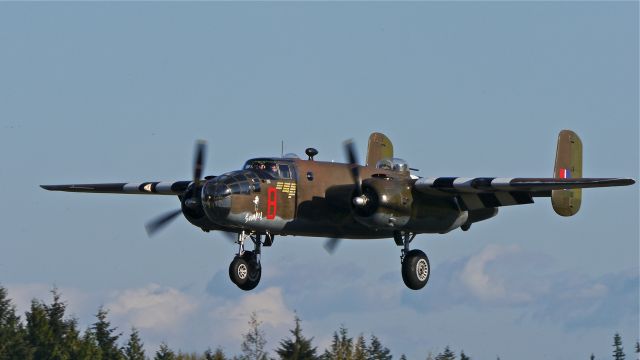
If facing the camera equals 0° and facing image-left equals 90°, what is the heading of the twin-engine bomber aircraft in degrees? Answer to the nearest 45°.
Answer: approximately 45°
